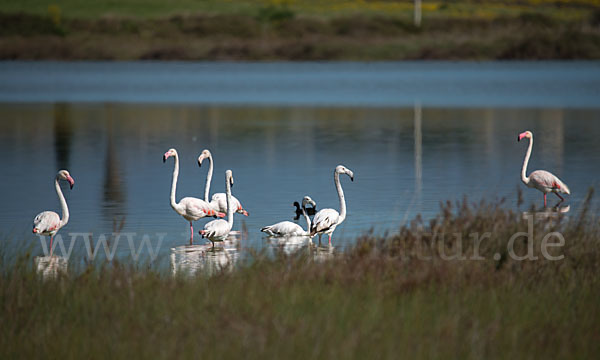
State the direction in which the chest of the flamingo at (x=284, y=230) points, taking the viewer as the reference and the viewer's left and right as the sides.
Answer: facing to the right of the viewer
